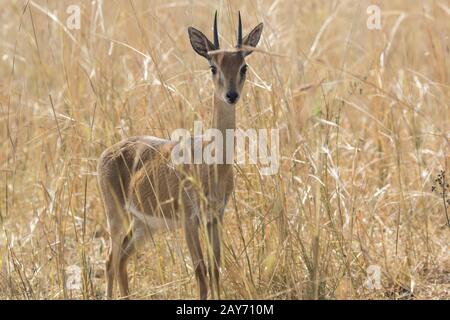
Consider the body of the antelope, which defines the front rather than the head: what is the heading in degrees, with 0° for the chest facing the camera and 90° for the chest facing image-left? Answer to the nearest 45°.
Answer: approximately 315°
